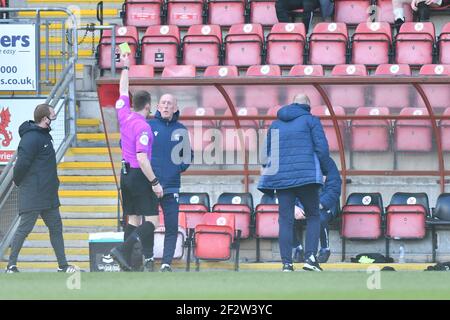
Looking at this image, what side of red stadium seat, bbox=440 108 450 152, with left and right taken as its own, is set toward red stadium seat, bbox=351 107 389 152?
right

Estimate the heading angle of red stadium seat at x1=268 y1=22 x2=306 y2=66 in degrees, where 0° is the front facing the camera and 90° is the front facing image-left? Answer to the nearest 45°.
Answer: approximately 0°

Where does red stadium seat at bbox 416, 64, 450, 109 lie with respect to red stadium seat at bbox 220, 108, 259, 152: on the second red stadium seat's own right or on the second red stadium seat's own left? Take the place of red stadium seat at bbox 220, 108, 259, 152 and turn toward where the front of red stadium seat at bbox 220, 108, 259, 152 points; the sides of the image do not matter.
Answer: on the second red stadium seat's own left

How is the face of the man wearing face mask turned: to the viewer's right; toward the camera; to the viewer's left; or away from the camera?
to the viewer's right

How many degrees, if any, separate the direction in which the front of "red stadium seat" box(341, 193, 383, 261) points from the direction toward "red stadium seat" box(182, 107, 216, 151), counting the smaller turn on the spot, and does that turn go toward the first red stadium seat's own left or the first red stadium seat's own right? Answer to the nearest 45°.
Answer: approximately 90° to the first red stadium seat's own right

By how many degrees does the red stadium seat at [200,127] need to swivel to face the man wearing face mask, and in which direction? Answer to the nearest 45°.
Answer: approximately 45° to its right
